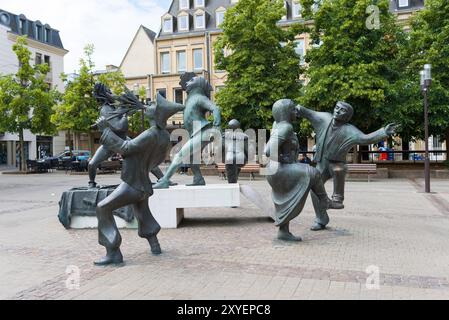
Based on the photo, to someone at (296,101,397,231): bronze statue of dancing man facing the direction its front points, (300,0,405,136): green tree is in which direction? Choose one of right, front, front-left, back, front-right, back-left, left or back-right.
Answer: back-right

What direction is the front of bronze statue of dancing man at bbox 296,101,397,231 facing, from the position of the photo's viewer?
facing the viewer and to the left of the viewer

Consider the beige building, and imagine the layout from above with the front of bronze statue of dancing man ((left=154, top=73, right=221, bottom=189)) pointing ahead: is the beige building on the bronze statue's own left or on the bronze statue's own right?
on the bronze statue's own right

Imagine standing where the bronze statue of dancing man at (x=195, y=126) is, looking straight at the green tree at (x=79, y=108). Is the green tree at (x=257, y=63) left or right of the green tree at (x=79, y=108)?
right

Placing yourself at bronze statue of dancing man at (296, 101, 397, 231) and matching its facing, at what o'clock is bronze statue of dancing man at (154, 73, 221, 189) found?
bronze statue of dancing man at (154, 73, 221, 189) is roughly at 2 o'clock from bronze statue of dancing man at (296, 101, 397, 231).

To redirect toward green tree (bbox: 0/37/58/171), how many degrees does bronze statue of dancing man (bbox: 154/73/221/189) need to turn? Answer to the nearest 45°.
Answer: approximately 45° to its right

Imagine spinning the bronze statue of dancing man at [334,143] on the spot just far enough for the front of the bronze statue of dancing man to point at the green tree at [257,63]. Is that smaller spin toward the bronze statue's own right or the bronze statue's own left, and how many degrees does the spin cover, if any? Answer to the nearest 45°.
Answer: approximately 135° to the bronze statue's own right

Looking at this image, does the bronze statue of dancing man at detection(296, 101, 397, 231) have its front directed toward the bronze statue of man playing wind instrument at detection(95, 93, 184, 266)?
yes

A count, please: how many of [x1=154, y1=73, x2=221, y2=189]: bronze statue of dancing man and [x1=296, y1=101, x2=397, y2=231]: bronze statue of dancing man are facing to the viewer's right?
0

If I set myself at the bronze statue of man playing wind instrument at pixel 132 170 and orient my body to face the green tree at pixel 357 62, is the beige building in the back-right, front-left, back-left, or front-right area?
front-left
